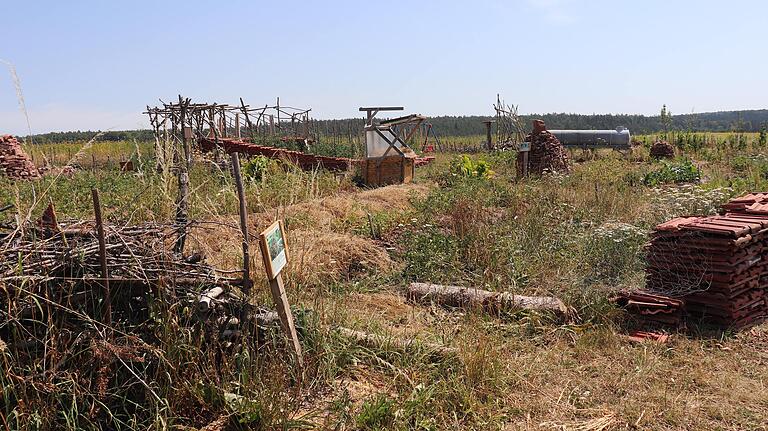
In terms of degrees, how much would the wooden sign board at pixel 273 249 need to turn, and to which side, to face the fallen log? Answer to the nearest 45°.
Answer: approximately 90° to its left

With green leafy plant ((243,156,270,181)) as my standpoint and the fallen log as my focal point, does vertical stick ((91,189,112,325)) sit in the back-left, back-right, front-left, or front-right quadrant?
front-right

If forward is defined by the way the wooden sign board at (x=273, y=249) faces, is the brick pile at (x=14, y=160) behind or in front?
behind

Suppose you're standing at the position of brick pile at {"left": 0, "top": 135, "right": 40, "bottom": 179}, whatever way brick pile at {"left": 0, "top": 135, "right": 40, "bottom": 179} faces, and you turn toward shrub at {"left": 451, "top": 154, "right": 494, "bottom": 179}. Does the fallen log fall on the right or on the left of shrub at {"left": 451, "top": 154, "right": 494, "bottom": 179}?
right

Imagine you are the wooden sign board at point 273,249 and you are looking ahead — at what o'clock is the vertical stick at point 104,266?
The vertical stick is roughly at 4 o'clock from the wooden sign board.

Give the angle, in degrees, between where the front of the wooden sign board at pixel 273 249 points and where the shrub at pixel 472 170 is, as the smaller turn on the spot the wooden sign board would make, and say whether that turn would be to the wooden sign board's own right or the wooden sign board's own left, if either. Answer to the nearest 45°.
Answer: approximately 90° to the wooden sign board's own left

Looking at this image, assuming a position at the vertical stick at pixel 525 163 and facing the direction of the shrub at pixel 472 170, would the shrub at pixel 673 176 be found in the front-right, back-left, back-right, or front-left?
back-left

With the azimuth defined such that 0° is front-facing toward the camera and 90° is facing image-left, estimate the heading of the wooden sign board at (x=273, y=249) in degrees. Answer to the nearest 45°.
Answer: approximately 315°

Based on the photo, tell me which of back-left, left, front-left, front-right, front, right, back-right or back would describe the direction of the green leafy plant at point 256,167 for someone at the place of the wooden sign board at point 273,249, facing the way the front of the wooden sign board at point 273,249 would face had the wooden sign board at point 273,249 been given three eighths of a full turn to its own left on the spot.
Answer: front

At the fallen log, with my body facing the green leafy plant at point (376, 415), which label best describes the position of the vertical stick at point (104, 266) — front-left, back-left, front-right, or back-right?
front-right

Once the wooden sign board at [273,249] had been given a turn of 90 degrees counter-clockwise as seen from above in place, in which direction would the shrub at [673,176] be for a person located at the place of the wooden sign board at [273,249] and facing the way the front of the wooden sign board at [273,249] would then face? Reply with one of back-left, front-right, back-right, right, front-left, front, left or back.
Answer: front

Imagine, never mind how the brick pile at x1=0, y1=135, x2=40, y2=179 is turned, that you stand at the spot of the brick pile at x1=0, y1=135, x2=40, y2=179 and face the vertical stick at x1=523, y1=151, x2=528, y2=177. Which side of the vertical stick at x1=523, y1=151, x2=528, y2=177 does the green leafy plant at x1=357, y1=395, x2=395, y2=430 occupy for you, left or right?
right
